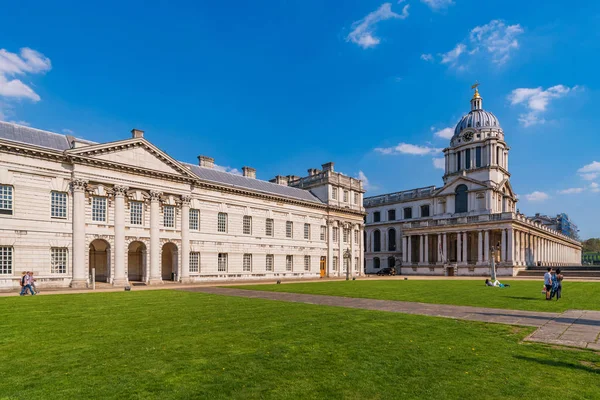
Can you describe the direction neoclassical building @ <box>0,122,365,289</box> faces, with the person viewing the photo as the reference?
facing the viewer and to the right of the viewer
